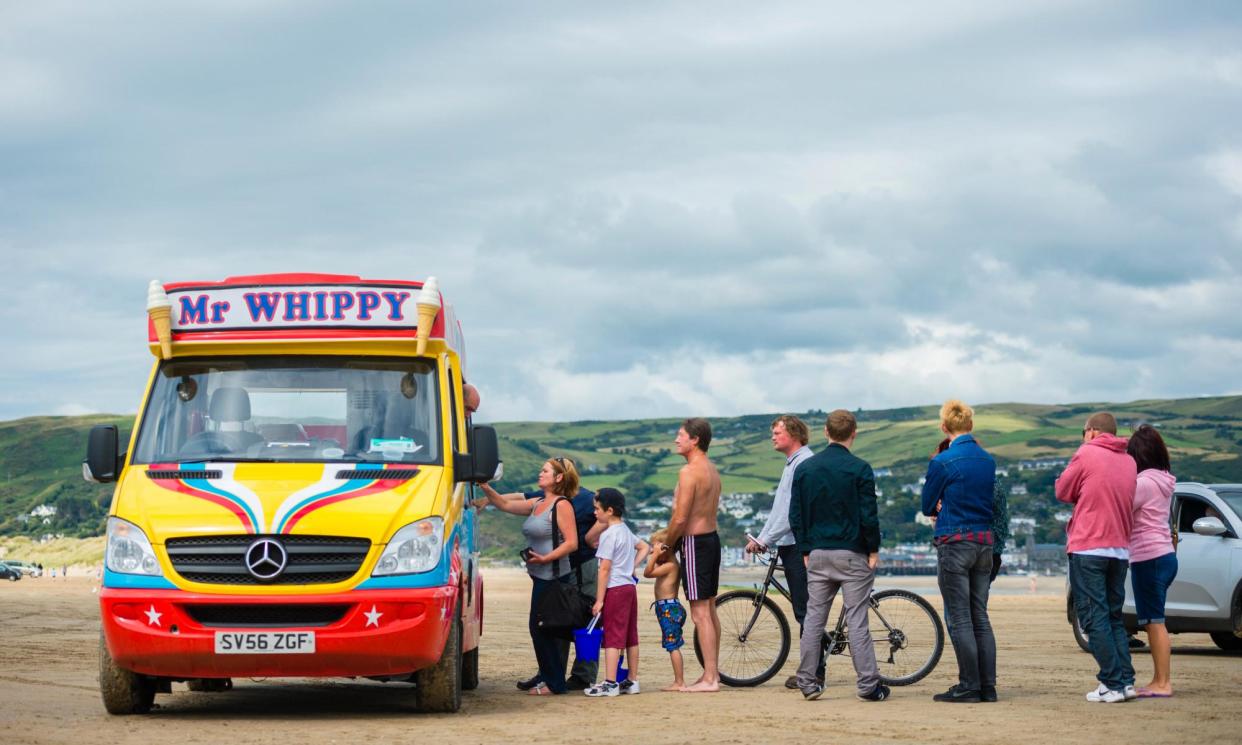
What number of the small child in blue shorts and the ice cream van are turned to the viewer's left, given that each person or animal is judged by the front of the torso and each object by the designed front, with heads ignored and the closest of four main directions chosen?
1

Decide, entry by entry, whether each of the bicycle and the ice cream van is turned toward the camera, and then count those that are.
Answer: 1

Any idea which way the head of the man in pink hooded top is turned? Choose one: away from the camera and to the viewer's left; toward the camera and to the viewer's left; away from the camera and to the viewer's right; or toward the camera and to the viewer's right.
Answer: away from the camera and to the viewer's left

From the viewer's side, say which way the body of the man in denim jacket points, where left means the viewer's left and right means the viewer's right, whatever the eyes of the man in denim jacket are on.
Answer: facing away from the viewer and to the left of the viewer

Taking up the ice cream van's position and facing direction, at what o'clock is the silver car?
The silver car is roughly at 8 o'clock from the ice cream van.

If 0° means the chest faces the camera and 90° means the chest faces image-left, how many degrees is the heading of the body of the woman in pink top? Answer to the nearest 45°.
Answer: approximately 135°

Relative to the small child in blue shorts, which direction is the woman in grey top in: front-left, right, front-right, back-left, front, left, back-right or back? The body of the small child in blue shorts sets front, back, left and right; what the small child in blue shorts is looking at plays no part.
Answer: front

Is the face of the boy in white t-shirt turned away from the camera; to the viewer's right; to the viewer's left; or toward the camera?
to the viewer's left

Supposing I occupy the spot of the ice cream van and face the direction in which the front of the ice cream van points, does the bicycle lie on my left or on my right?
on my left

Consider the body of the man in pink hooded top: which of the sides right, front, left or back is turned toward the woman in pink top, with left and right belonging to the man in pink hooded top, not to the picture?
right

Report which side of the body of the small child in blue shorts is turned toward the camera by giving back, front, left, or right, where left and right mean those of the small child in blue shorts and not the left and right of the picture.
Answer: left

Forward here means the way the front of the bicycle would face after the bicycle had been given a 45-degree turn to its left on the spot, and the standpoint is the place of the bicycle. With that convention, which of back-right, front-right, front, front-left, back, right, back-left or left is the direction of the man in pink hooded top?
left

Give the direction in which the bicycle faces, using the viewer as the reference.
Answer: facing to the left of the viewer

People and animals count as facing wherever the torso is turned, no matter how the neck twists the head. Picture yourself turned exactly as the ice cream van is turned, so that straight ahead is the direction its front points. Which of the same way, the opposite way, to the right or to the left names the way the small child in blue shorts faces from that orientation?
to the right

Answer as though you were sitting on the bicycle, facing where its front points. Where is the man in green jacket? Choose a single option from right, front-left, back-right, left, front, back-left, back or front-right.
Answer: left

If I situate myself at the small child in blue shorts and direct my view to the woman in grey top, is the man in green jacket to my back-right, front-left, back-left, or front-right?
back-left

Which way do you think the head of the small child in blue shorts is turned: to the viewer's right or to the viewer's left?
to the viewer's left

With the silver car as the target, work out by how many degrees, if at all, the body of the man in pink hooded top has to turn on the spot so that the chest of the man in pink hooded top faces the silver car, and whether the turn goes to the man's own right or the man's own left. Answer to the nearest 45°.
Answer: approximately 45° to the man's own right

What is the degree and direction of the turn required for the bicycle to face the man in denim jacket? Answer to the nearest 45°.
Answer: approximately 135° to its left
